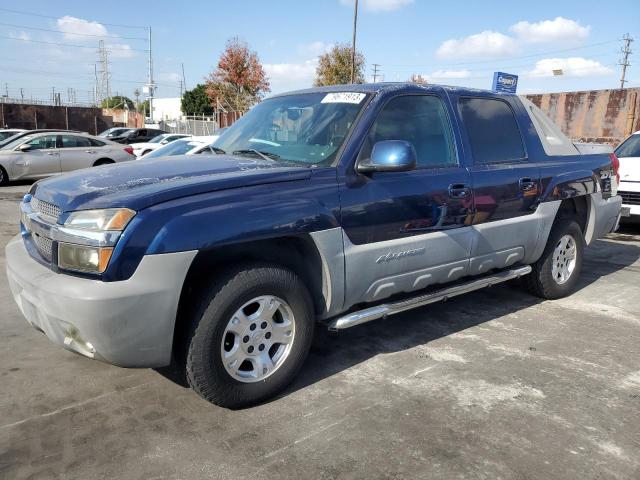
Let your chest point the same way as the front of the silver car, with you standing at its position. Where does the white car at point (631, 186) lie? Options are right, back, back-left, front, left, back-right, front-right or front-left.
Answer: back-left

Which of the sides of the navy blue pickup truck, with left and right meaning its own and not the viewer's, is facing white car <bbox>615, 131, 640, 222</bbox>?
back

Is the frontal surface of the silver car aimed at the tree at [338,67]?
no

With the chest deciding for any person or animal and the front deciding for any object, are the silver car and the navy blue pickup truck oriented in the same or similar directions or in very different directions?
same or similar directions

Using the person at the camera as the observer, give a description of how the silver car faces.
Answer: facing to the left of the viewer

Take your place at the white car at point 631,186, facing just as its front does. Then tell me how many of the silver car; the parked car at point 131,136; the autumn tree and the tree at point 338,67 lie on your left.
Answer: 0

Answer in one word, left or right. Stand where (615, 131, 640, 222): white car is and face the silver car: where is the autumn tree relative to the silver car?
right

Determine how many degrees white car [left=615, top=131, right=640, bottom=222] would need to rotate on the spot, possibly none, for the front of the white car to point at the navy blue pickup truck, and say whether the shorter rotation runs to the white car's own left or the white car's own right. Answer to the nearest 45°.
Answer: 0° — it already faces it

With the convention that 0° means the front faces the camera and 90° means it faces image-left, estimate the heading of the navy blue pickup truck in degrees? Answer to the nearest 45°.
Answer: approximately 45°

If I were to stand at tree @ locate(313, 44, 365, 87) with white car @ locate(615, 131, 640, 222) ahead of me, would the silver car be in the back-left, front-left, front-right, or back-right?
front-right

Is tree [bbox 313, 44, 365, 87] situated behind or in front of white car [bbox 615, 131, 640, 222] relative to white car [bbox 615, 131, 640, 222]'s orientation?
behind

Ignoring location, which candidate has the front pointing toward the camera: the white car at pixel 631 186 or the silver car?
the white car

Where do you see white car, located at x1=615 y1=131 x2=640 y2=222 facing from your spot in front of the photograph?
facing the viewer

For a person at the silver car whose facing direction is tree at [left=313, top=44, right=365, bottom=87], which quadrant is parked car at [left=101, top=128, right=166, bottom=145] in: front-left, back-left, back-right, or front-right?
front-left
